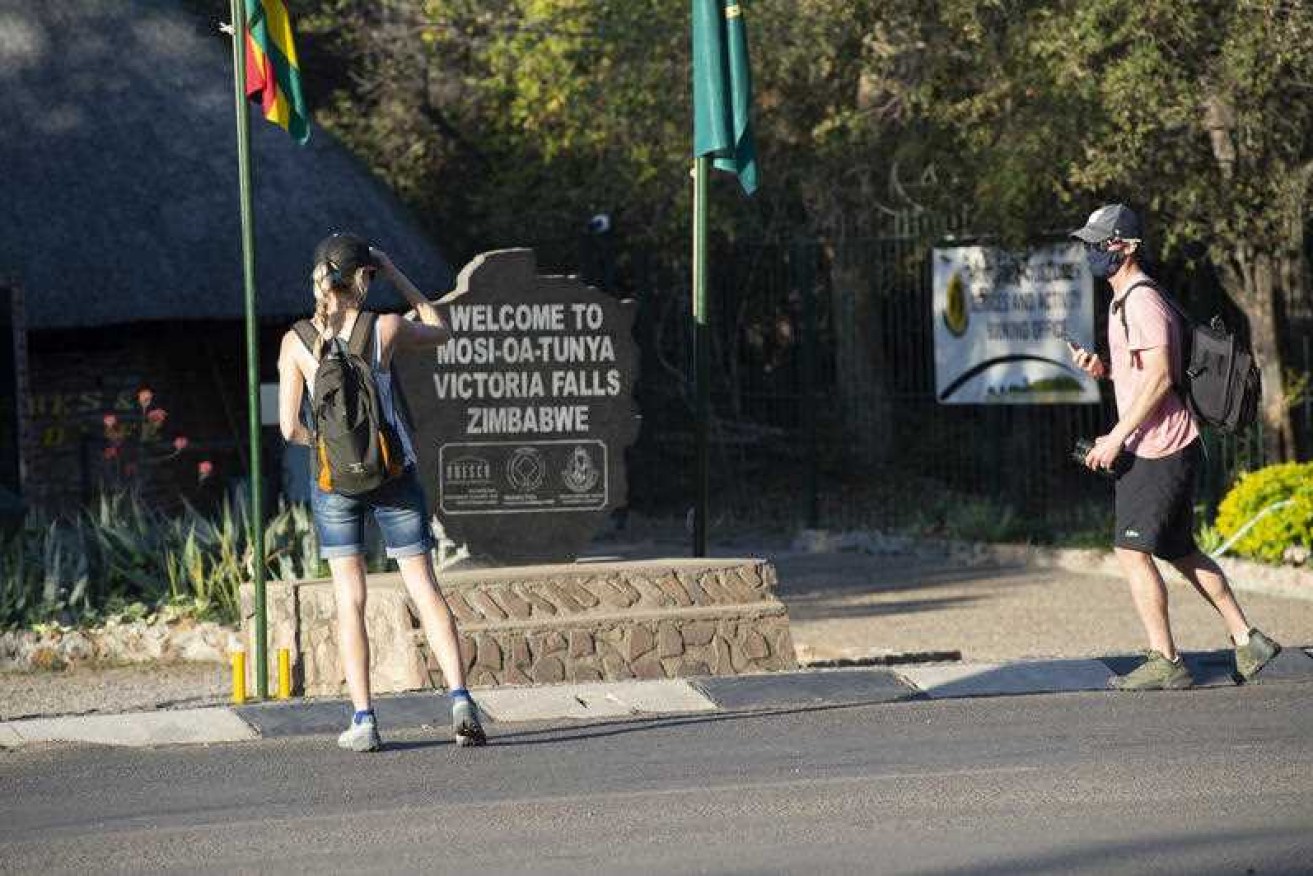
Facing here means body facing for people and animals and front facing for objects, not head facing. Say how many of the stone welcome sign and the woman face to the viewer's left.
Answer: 0

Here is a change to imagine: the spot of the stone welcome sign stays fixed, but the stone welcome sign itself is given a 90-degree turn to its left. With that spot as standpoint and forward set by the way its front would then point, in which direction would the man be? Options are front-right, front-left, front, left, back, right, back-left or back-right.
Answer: front-right

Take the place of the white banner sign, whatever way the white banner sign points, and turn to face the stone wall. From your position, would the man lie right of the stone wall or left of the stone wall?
left

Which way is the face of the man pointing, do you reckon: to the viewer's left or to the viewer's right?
to the viewer's left

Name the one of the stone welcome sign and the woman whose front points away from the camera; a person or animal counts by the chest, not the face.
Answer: the woman

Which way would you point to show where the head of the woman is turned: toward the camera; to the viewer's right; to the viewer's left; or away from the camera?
away from the camera

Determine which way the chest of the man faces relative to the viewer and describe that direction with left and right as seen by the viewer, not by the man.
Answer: facing to the left of the viewer

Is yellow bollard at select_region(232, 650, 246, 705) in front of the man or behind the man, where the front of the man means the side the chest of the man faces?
in front

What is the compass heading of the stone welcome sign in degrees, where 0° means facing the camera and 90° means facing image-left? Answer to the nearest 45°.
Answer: approximately 0°

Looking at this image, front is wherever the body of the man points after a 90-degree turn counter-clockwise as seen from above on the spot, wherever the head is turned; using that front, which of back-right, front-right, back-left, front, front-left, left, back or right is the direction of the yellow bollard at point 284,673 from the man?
right

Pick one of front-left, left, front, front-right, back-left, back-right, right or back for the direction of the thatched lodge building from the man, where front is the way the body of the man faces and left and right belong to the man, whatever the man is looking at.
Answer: front-right

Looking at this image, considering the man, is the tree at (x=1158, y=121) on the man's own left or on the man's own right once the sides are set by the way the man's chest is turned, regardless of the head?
on the man's own right

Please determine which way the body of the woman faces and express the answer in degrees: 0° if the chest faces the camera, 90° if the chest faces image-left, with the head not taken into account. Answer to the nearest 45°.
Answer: approximately 180°
